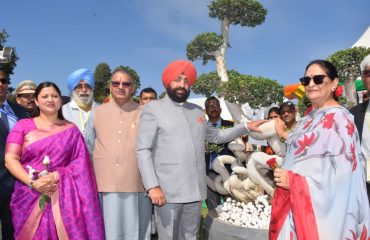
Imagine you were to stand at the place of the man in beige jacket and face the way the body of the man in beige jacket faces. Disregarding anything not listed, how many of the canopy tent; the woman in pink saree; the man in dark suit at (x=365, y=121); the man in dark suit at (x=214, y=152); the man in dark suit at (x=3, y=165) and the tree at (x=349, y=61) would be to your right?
2

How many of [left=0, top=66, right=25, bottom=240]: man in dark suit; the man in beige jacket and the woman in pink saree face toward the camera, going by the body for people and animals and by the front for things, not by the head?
3

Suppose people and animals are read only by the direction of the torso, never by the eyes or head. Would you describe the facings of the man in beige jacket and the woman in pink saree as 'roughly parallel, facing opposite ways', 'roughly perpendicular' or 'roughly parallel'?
roughly parallel

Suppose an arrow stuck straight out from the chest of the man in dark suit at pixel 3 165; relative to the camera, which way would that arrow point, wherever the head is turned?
toward the camera

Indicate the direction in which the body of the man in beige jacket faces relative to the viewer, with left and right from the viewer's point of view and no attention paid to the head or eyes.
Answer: facing the viewer

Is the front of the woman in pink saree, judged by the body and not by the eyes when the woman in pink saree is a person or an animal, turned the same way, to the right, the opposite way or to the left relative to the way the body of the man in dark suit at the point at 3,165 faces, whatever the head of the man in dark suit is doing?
the same way

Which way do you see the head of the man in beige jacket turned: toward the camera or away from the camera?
toward the camera

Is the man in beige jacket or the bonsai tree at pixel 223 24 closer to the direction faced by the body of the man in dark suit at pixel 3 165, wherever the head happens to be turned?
the man in beige jacket

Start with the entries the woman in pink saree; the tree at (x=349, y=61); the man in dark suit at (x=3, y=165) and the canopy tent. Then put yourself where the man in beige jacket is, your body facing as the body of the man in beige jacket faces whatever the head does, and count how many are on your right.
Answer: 2

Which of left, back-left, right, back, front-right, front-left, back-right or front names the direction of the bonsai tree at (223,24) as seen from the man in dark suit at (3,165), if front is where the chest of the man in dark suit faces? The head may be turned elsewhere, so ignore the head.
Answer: back-left

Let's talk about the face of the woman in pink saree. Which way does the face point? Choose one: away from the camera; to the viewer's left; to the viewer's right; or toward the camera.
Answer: toward the camera

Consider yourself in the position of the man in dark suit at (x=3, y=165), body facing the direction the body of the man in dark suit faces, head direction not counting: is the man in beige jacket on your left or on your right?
on your left

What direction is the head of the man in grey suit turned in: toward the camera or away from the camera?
toward the camera
